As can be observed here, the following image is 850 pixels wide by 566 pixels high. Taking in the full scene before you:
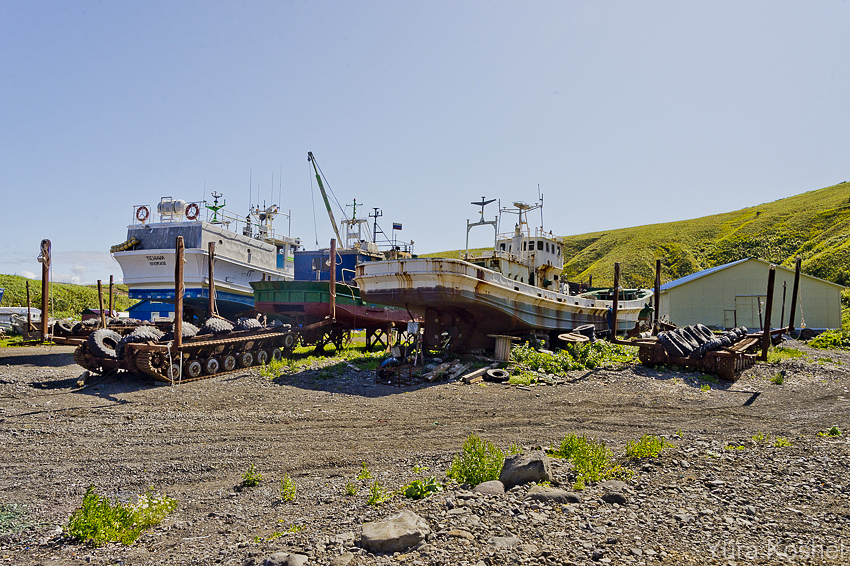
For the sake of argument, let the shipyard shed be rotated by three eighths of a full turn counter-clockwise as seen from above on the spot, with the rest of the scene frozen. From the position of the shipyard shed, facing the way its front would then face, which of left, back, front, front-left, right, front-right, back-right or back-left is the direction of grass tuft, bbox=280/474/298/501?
back-right

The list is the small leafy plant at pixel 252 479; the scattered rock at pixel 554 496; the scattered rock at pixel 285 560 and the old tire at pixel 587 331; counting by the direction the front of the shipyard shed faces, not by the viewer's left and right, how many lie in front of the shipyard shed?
4

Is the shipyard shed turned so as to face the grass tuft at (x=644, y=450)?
yes

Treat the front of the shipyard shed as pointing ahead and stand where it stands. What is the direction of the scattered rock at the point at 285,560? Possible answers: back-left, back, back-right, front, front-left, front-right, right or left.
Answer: front

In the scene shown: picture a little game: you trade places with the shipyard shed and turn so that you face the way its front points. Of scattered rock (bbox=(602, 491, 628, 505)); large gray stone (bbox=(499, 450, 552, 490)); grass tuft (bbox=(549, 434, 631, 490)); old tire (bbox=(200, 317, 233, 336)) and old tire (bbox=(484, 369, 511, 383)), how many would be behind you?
0

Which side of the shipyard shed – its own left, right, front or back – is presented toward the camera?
front

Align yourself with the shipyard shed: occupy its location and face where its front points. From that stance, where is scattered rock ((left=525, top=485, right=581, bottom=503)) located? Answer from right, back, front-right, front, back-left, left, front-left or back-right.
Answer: front

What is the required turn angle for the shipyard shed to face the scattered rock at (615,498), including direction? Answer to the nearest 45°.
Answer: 0° — it already faces it

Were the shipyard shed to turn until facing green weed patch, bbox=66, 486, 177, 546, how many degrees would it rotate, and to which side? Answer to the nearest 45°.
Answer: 0° — it already faces it

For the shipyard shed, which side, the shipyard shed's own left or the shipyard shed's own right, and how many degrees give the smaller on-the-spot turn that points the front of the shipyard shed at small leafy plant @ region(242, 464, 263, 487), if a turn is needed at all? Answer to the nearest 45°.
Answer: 0° — it already faces it

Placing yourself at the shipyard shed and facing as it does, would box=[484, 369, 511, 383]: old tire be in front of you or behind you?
in front

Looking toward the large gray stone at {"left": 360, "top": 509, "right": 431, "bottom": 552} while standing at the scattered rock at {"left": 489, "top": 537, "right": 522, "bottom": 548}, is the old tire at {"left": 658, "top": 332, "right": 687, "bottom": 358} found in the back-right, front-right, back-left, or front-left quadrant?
back-right

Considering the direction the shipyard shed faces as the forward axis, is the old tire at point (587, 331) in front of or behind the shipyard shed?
in front

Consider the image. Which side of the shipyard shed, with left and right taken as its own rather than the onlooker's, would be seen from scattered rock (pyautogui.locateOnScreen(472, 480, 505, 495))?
front

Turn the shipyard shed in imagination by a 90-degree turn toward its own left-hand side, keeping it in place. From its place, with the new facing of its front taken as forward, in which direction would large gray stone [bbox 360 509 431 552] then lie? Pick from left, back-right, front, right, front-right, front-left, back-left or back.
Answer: right

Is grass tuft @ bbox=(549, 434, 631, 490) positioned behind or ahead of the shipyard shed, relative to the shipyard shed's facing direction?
ahead
